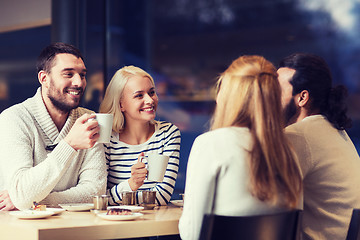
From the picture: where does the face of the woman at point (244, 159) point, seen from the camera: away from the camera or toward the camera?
away from the camera

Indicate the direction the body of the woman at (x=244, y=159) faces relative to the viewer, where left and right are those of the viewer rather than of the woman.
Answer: facing away from the viewer and to the left of the viewer

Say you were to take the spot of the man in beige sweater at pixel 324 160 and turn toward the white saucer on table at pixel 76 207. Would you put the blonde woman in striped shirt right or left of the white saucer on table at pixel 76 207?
right

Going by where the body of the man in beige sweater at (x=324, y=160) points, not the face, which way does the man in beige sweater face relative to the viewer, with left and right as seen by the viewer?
facing away from the viewer and to the left of the viewer

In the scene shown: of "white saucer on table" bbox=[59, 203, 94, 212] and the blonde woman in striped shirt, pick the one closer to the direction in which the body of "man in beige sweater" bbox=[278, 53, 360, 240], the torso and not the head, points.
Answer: the blonde woman in striped shirt

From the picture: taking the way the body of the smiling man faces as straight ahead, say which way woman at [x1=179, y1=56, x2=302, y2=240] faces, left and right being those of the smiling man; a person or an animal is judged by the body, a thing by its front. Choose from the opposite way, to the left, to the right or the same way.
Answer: the opposite way

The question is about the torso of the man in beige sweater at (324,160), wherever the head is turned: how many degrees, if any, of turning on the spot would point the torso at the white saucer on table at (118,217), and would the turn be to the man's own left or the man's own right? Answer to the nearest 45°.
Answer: approximately 90° to the man's own left

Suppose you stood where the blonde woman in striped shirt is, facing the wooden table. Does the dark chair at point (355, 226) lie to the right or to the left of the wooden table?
left

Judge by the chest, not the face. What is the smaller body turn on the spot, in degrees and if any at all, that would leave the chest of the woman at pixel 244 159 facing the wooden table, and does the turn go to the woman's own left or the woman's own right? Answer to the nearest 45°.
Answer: approximately 45° to the woman's own left

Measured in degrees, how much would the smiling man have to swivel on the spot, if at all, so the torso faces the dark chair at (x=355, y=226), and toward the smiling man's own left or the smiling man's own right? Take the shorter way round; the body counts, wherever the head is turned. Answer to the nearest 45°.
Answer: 0° — they already face it
